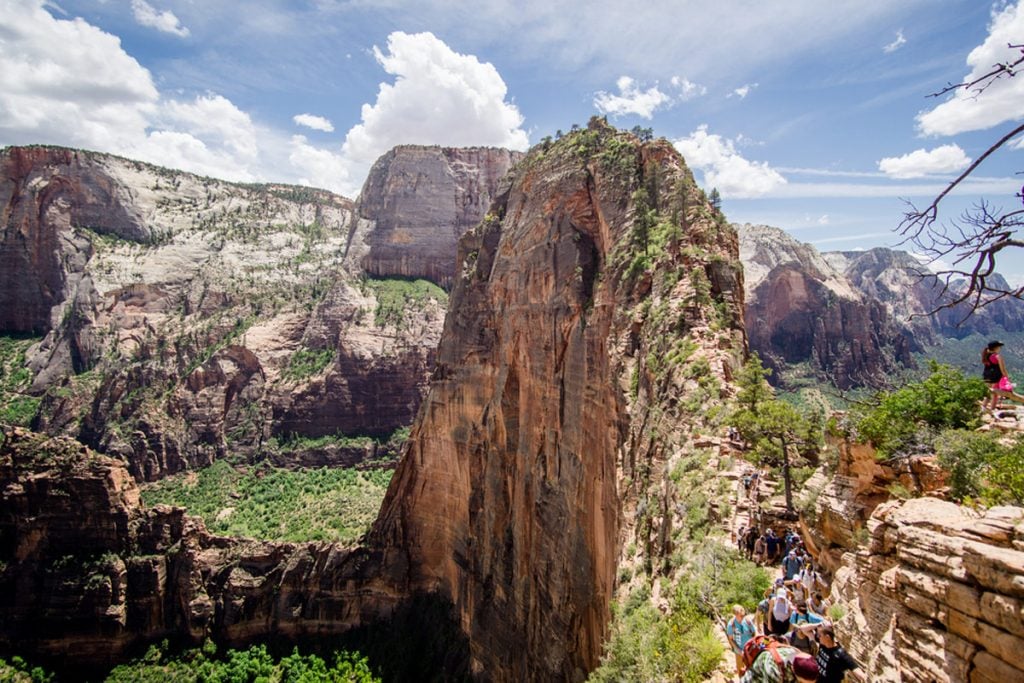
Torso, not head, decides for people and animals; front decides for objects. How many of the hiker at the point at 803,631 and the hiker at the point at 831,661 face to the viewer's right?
0

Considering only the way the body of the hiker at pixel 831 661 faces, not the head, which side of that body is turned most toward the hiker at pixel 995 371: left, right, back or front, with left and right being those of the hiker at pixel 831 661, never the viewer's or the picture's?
back

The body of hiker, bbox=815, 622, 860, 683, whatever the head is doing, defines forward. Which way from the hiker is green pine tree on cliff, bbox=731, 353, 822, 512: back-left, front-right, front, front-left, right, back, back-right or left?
back-right

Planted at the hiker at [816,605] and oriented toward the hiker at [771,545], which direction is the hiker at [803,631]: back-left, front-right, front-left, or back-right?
back-left

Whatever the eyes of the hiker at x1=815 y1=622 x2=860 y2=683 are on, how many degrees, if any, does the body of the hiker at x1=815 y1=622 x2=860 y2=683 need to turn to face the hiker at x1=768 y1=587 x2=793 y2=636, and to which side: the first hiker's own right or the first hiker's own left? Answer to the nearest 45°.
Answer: approximately 90° to the first hiker's own right

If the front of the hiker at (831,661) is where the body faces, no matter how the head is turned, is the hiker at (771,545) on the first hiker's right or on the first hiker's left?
on the first hiker's right

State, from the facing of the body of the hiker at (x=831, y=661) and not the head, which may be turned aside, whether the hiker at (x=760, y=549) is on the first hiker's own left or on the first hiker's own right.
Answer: on the first hiker's own right

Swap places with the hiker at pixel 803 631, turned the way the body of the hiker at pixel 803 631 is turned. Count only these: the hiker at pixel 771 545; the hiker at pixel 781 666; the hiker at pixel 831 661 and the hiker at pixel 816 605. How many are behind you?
2
